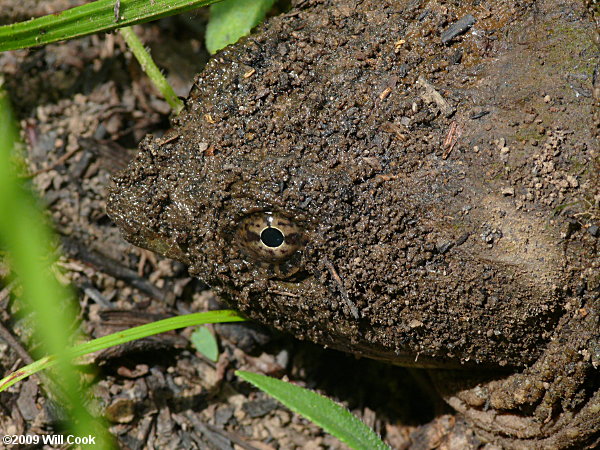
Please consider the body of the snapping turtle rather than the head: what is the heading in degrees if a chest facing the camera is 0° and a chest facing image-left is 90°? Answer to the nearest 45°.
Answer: approximately 90°
